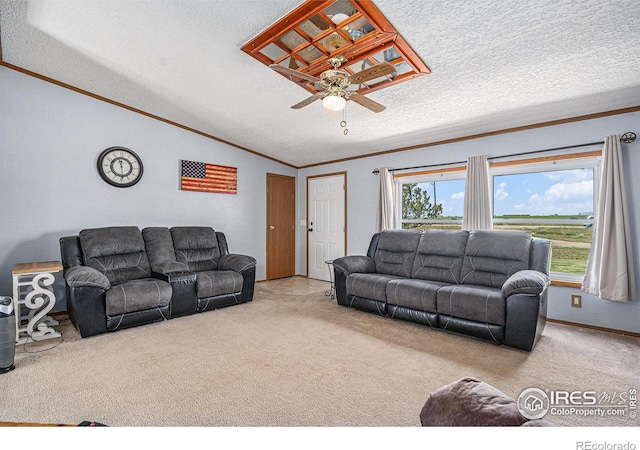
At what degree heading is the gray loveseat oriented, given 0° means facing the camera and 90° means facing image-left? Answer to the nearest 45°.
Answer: approximately 315°

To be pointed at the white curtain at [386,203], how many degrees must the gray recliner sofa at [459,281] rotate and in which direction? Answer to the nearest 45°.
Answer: approximately 90° to its right

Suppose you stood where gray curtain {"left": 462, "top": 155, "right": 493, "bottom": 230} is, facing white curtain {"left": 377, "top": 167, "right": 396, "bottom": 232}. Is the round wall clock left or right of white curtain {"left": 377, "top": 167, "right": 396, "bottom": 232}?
left

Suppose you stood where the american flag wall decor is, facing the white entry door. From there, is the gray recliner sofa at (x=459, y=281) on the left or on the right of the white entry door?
right

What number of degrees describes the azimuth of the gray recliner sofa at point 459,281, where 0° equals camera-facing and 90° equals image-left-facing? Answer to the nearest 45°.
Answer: approximately 45°

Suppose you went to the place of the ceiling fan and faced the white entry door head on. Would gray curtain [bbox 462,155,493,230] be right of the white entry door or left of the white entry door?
right

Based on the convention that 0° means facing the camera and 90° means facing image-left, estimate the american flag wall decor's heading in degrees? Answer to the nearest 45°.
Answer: approximately 315°

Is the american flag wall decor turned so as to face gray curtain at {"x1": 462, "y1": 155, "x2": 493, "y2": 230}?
yes

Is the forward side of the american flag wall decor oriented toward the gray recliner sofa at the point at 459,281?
yes

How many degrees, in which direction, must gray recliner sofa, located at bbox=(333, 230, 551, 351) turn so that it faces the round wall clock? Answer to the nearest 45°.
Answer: approximately 45° to its right
